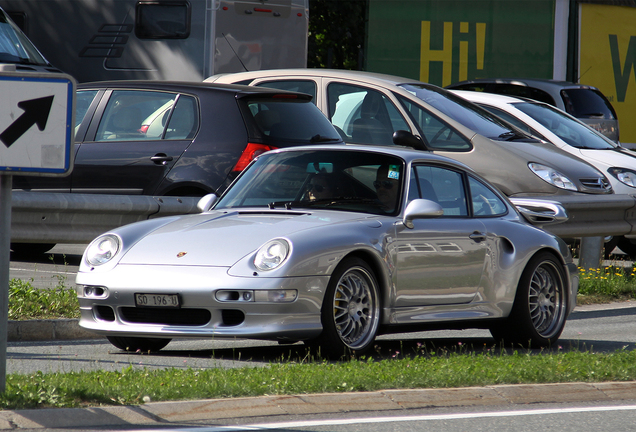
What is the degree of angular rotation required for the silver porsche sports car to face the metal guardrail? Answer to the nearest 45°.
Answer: approximately 90° to its right

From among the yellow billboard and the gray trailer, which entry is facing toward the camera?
the yellow billboard

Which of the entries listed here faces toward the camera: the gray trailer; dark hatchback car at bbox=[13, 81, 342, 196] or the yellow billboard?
the yellow billboard

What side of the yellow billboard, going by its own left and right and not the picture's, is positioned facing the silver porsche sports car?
front

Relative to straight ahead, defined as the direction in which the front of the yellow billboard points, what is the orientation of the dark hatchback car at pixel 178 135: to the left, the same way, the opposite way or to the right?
to the right

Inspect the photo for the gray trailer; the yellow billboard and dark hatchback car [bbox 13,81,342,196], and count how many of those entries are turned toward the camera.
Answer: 1

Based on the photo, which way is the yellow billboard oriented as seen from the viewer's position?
toward the camera

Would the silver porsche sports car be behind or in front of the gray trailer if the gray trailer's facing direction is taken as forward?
behind

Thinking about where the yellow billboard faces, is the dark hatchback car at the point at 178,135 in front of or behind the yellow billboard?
in front

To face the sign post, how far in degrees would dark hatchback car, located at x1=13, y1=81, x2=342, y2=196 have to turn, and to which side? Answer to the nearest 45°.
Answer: approximately 135° to its left

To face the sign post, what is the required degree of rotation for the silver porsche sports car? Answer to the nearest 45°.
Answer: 0° — it already faces it

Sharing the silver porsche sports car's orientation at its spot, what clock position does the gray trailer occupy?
The gray trailer is roughly at 4 o'clock from the silver porsche sports car.

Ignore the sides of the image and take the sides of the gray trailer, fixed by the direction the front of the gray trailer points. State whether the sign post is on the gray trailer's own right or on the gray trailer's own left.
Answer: on the gray trailer's own left

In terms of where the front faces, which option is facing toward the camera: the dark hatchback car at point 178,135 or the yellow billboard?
the yellow billboard

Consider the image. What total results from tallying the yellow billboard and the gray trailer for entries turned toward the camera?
1
